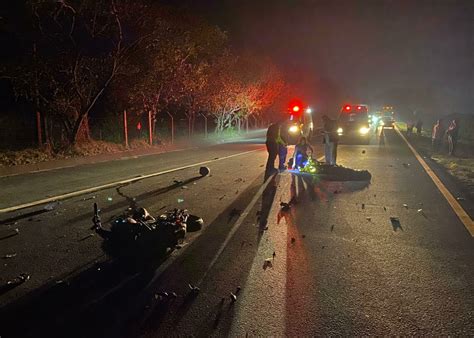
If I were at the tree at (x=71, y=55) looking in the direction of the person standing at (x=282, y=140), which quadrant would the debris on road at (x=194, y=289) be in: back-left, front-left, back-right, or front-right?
front-right

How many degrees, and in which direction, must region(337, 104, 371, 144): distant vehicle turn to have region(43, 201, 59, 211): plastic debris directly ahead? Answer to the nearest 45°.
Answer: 0° — it already faces it

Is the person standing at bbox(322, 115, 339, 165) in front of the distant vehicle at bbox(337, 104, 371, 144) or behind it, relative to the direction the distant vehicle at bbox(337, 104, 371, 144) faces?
in front

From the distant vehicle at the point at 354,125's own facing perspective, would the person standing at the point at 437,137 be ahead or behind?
ahead

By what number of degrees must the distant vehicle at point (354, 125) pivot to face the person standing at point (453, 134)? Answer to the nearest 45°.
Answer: approximately 45° to its left

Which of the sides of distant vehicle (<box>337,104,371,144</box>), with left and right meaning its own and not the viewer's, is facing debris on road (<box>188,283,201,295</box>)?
front

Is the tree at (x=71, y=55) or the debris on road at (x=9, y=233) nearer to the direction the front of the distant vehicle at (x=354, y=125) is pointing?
the debris on road

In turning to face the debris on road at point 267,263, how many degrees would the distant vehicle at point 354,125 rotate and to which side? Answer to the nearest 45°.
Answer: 0° — it already faces it

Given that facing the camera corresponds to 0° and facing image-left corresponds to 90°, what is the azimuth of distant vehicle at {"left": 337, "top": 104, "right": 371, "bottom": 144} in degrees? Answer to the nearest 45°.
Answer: approximately 0°

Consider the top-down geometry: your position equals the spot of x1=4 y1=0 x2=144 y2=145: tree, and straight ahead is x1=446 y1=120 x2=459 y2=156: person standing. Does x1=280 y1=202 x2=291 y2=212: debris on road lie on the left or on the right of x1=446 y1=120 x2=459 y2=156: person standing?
right

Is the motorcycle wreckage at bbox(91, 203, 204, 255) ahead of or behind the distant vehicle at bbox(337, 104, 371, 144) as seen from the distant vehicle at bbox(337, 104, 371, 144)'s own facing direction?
ahead
